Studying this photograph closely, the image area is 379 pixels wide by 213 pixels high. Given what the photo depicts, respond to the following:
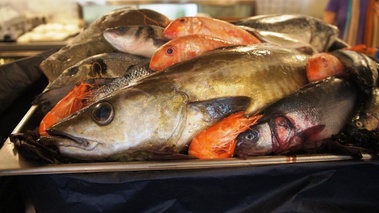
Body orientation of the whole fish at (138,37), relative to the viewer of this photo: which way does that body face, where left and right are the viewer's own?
facing to the left of the viewer

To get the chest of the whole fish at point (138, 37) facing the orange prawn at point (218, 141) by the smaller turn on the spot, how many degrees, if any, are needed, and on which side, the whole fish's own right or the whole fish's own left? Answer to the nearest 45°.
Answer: approximately 90° to the whole fish's own left
